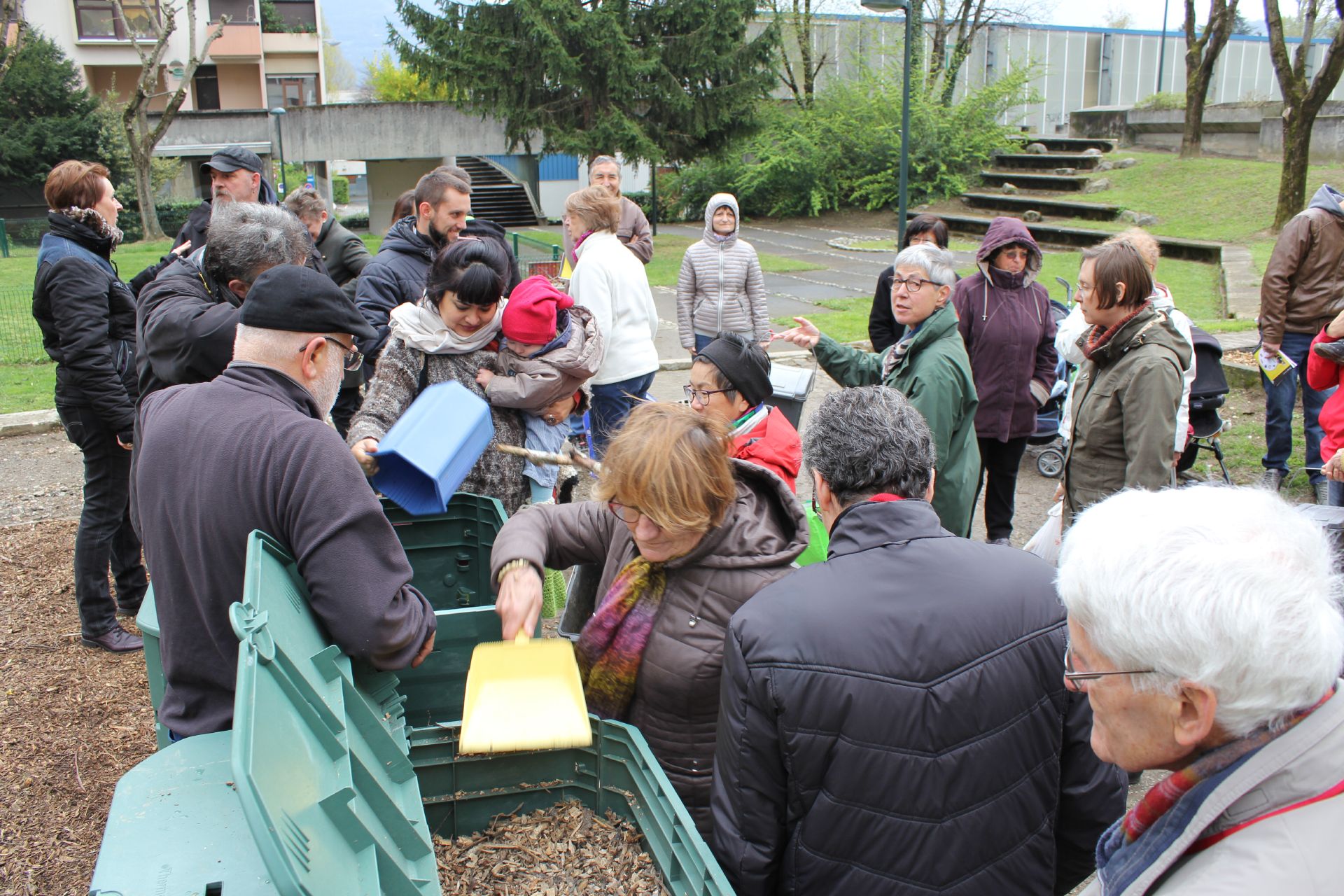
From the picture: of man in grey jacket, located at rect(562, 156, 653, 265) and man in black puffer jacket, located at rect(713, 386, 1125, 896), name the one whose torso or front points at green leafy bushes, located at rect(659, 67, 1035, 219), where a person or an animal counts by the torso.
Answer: the man in black puffer jacket

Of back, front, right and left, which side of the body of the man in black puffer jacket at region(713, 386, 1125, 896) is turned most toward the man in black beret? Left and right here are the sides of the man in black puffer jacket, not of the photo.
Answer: left

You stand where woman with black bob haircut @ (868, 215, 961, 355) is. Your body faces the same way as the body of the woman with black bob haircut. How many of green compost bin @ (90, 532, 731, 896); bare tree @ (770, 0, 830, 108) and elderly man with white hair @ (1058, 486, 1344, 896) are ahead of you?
2

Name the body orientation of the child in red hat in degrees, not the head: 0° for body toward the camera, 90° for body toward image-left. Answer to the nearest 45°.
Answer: approximately 45°

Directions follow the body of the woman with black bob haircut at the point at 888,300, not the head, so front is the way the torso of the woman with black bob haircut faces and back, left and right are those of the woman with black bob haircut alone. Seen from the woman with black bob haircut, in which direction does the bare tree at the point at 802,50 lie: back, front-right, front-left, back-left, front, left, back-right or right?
back

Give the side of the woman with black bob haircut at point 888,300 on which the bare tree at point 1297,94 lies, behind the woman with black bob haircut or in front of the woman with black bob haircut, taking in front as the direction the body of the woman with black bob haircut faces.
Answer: behind

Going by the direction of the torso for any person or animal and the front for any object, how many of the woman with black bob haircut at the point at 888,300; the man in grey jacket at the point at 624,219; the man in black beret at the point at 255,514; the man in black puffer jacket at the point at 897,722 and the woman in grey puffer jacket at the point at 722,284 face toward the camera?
3

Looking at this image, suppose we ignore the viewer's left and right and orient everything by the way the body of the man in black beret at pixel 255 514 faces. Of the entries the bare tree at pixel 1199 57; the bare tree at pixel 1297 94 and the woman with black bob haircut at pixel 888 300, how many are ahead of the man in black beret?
3

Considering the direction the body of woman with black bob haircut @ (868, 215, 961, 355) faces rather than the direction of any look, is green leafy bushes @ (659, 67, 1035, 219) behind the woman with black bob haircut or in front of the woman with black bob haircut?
behind

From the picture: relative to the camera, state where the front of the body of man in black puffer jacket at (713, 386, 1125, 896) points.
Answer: away from the camera

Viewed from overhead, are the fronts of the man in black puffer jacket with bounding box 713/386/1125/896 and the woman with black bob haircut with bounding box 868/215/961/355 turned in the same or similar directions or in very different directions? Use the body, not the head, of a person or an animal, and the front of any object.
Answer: very different directions

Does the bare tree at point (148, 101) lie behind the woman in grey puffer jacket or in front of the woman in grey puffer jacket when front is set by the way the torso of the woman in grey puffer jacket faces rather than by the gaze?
behind

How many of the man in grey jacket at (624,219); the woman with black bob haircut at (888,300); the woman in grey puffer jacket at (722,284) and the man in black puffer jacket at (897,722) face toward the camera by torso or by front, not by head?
3
